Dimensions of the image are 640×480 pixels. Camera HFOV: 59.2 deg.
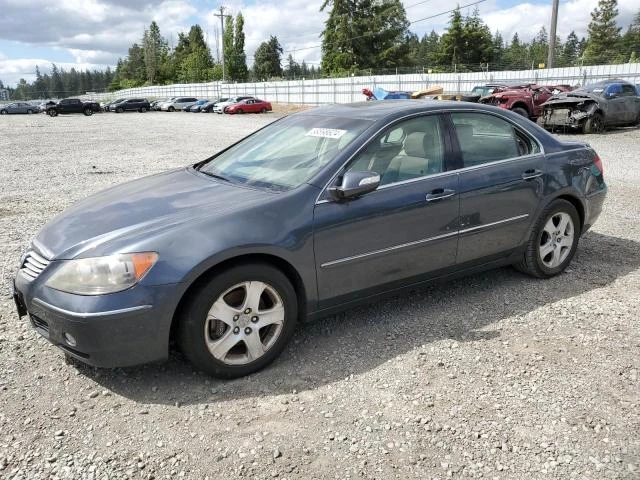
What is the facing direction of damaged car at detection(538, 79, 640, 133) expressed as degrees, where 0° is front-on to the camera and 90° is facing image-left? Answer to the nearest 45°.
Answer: approximately 45°

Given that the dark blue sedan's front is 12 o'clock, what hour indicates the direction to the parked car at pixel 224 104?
The parked car is roughly at 4 o'clock from the dark blue sedan.

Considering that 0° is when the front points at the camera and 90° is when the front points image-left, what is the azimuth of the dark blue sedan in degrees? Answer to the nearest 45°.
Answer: approximately 45°

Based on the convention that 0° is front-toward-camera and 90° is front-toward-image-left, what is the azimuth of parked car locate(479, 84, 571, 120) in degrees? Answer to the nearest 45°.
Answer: approximately 45°

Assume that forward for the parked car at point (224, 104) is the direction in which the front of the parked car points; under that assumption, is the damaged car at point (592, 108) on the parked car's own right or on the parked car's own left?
on the parked car's own left

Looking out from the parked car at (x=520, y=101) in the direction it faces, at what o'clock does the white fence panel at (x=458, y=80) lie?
The white fence panel is roughly at 4 o'clock from the parked car.

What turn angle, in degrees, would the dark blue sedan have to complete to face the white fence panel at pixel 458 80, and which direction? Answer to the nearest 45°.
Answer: approximately 135° to its right
